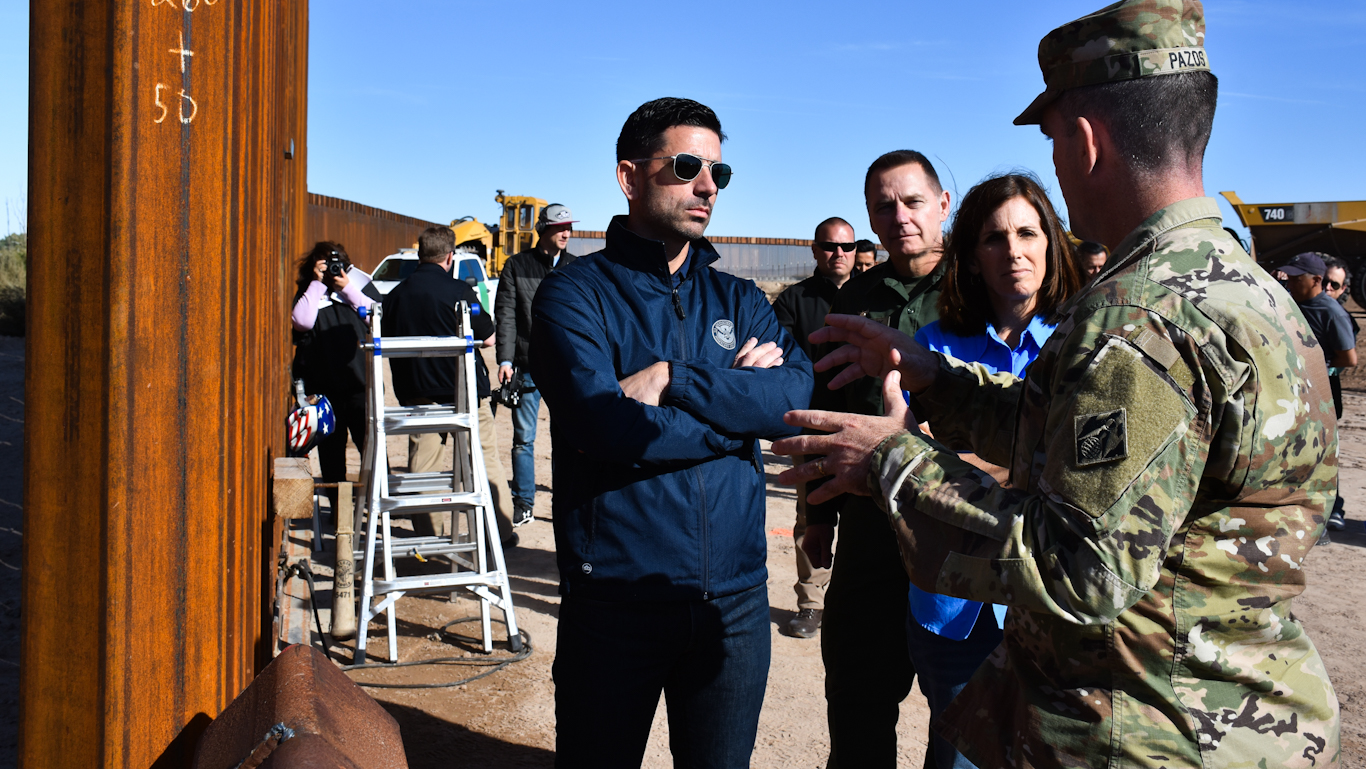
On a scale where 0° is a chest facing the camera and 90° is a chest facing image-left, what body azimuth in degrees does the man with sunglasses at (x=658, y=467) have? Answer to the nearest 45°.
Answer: approximately 315°

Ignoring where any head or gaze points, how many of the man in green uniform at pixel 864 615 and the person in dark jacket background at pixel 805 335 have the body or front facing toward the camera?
2

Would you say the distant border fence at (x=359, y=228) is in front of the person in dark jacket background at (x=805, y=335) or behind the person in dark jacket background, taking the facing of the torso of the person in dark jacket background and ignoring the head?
behind

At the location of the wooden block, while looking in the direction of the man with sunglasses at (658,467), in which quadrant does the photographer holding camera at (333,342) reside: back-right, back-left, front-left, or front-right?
back-left

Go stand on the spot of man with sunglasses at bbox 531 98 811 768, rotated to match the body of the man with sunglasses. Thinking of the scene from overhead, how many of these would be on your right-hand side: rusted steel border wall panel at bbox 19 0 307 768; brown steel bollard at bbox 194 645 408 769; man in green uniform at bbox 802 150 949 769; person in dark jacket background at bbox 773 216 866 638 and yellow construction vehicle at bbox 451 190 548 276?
2

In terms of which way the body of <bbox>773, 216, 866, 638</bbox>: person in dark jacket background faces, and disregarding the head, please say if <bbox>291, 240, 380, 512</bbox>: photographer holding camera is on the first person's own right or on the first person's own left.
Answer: on the first person's own right

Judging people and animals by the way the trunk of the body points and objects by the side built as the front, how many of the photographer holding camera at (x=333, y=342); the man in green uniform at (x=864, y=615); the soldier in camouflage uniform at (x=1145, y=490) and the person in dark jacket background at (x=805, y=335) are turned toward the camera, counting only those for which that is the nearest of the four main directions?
3

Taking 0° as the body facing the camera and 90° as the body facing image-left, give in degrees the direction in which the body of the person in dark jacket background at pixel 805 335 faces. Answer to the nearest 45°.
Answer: approximately 0°

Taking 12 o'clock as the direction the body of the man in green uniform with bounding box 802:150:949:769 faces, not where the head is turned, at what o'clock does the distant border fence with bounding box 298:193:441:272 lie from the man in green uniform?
The distant border fence is roughly at 5 o'clock from the man in green uniform.
